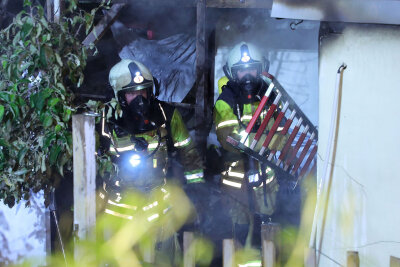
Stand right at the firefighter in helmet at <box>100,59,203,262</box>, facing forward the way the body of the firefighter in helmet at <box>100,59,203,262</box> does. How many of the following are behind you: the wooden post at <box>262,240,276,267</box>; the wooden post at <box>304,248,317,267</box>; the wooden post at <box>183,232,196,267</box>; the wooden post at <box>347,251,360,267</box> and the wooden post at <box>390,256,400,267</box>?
0

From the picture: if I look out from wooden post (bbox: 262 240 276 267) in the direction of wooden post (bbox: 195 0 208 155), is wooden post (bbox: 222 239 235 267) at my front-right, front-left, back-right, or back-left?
front-left

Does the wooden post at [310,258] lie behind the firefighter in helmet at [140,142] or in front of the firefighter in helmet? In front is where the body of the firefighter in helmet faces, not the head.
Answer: in front

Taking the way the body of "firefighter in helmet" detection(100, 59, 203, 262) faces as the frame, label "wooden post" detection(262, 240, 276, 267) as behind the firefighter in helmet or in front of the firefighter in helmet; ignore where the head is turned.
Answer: in front

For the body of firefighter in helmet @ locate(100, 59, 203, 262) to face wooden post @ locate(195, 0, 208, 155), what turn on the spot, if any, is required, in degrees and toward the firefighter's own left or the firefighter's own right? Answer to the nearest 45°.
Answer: approximately 135° to the firefighter's own left

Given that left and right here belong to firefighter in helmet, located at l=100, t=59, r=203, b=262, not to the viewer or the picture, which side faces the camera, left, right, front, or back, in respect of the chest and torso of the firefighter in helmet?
front

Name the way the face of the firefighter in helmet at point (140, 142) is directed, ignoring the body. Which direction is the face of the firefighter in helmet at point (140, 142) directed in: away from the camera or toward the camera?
toward the camera

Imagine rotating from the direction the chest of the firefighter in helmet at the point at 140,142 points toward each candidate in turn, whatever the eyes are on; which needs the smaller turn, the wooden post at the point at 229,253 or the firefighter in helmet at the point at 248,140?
the wooden post

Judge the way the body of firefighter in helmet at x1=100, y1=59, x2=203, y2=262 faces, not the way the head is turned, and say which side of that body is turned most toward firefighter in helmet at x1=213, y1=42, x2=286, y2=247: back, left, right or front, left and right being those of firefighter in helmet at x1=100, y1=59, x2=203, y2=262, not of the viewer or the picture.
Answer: left

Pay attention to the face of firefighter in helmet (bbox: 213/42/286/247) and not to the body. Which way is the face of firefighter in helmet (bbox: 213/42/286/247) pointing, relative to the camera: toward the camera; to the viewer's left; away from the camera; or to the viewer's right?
toward the camera
